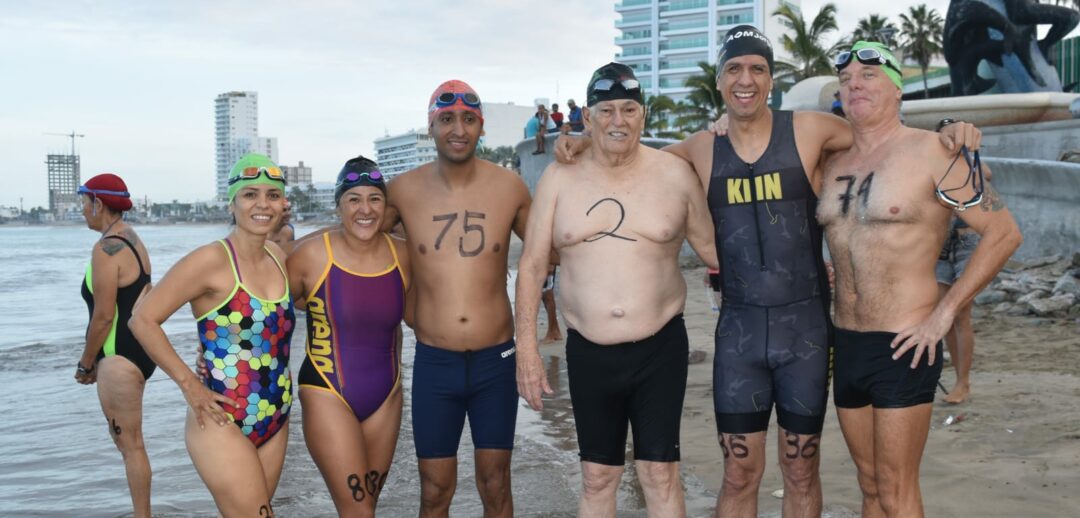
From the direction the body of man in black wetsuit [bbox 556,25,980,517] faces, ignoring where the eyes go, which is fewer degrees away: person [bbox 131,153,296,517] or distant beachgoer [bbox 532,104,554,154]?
the person

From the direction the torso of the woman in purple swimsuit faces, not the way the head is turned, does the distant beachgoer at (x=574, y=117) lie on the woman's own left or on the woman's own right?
on the woman's own left

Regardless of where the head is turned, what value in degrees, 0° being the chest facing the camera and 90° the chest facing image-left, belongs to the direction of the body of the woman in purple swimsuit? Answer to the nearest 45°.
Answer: approximately 315°

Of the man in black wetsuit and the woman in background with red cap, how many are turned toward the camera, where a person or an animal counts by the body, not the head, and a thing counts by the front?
1

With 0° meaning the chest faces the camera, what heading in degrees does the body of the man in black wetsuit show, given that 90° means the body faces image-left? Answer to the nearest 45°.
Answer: approximately 0°

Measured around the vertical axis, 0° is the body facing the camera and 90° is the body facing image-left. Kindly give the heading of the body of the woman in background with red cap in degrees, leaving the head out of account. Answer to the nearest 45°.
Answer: approximately 90°

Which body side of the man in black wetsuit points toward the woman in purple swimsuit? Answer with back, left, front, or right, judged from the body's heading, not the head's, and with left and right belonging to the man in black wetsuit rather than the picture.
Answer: right
